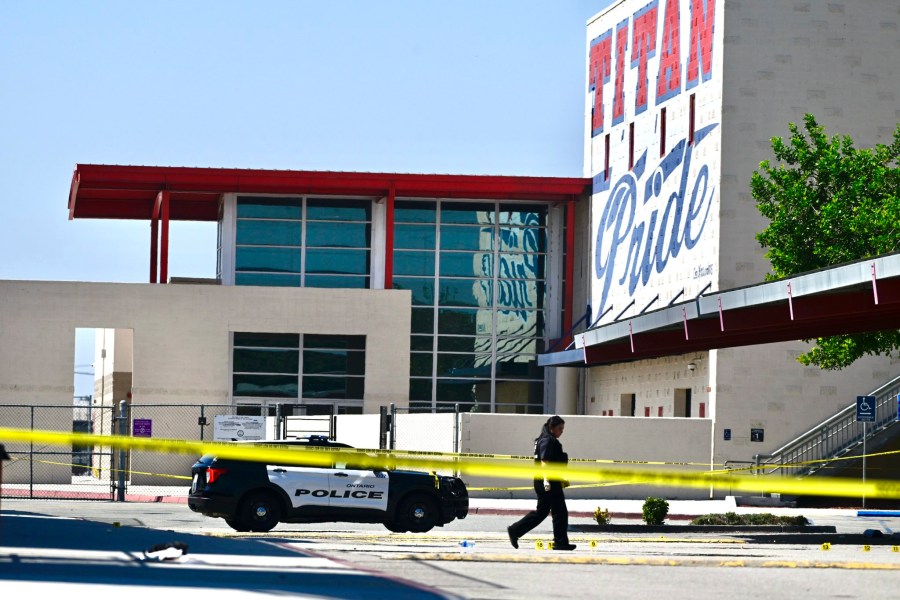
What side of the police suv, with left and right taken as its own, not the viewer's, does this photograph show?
right

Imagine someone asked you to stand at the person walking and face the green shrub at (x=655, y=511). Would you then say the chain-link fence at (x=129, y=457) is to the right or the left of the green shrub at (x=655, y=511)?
left

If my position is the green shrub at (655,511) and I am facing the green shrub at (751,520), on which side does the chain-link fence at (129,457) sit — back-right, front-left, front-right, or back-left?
back-left

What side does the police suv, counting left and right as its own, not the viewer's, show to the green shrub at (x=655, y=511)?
front

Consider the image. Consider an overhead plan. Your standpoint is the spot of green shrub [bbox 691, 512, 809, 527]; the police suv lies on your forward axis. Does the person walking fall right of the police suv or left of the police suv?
left

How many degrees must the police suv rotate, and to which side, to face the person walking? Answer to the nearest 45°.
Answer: approximately 45° to its right
